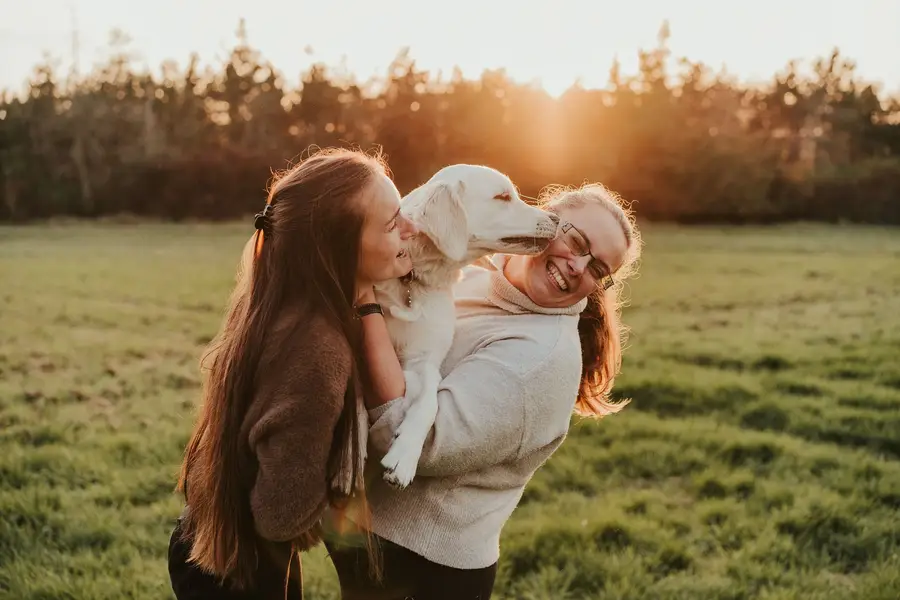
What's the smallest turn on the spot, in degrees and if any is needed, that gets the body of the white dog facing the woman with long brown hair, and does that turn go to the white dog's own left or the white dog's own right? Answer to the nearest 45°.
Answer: approximately 90° to the white dog's own right

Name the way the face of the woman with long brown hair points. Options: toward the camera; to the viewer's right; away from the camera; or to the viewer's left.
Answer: to the viewer's right

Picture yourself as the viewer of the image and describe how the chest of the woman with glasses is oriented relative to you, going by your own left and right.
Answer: facing the viewer and to the left of the viewer

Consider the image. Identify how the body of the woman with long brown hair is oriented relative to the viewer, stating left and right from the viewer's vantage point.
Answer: facing to the right of the viewer

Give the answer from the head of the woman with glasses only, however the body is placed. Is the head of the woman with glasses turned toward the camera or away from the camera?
toward the camera

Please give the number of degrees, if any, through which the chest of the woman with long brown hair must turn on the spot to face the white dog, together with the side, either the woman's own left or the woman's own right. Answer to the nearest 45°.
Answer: approximately 45° to the woman's own left
